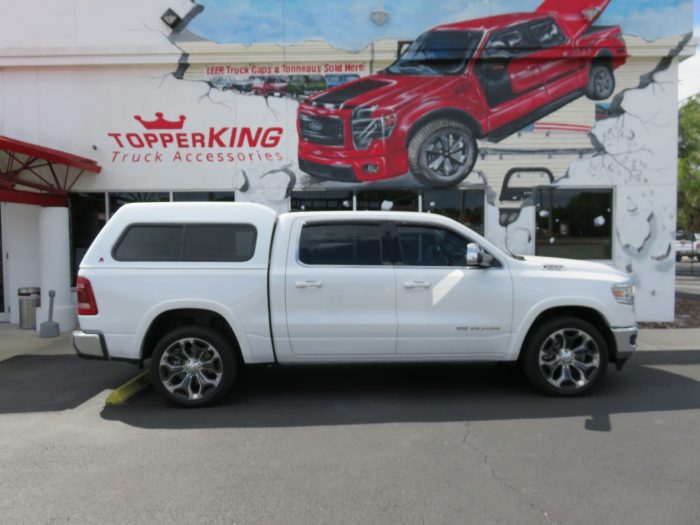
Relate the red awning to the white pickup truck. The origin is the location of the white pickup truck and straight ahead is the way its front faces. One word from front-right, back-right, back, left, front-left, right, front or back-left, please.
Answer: back-left

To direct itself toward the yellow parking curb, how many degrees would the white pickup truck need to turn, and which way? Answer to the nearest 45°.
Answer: approximately 180°

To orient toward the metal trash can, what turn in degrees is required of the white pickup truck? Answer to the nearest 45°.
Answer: approximately 135° to its left

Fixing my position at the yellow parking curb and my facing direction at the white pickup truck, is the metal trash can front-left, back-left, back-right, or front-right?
back-left

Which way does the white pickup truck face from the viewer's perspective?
to the viewer's right
